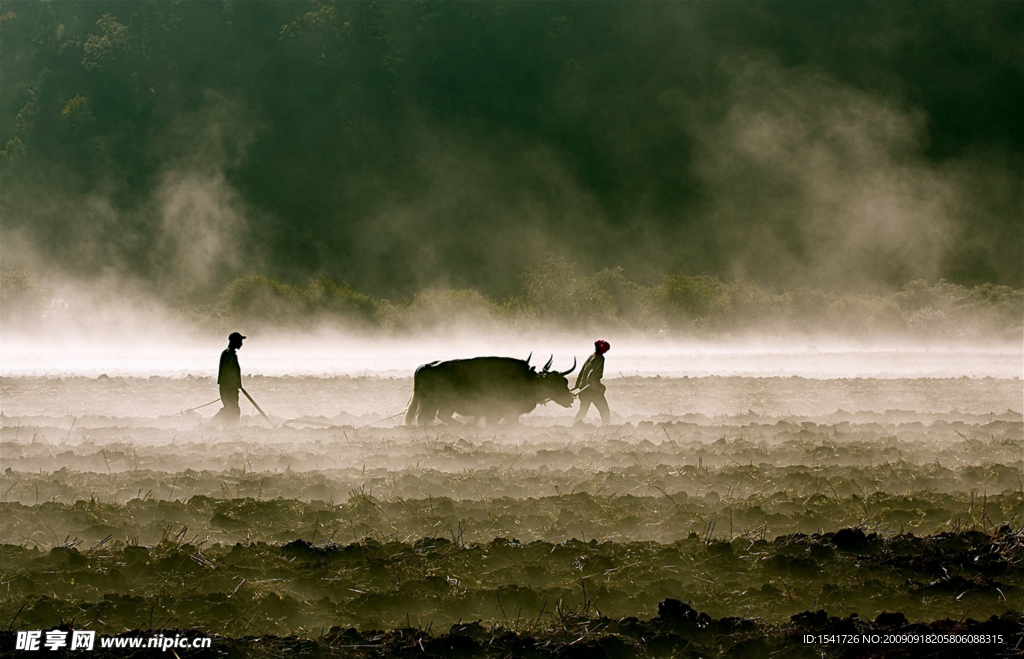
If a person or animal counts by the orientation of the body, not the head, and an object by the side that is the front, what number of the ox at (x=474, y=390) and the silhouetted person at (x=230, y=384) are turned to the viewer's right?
2

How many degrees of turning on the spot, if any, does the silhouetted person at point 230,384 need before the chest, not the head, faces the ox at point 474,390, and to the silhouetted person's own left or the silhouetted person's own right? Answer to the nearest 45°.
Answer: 0° — they already face it

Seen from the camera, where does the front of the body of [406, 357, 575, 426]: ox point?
to the viewer's right

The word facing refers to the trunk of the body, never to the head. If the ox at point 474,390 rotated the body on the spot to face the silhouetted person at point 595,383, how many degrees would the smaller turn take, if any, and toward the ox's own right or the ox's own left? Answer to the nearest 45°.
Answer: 0° — it already faces them

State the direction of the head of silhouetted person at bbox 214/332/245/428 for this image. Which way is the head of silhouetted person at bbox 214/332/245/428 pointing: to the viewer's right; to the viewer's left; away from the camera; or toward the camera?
to the viewer's right

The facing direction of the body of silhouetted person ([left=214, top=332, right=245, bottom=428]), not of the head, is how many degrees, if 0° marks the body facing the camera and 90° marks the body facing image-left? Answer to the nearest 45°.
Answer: approximately 270°

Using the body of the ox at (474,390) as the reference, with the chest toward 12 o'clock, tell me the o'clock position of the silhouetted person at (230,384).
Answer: The silhouetted person is roughly at 6 o'clock from the ox.
